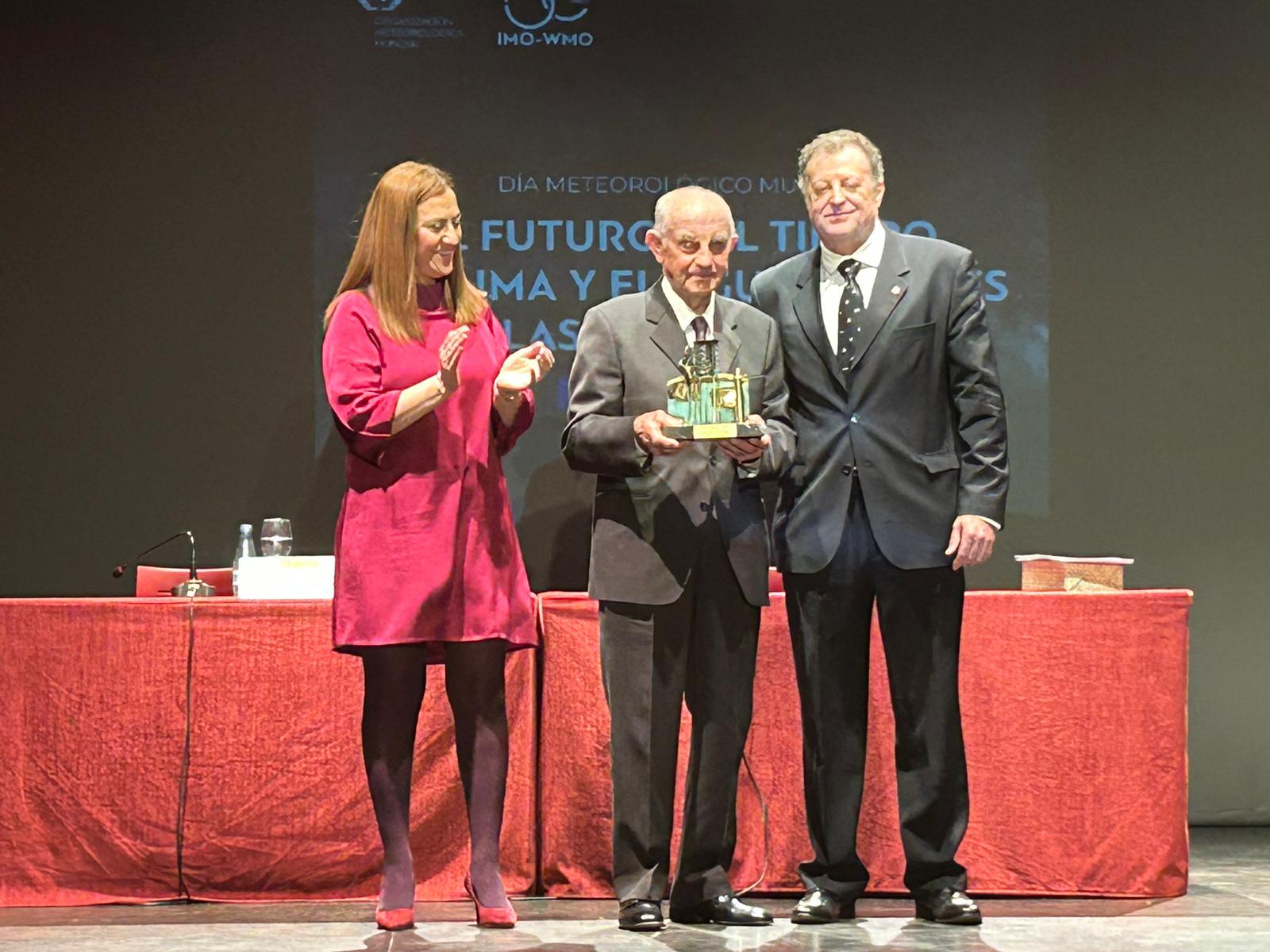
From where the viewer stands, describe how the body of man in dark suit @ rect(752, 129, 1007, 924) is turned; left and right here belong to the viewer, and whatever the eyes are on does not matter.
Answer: facing the viewer

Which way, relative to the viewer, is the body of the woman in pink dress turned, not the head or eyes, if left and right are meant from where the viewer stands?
facing the viewer and to the right of the viewer

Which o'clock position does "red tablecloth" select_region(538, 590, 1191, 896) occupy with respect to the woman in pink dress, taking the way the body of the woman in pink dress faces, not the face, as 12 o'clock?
The red tablecloth is roughly at 10 o'clock from the woman in pink dress.

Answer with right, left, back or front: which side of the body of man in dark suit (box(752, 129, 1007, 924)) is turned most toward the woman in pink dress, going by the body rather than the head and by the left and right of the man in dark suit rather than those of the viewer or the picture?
right

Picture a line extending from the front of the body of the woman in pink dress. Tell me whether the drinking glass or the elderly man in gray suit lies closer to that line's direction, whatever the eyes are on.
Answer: the elderly man in gray suit

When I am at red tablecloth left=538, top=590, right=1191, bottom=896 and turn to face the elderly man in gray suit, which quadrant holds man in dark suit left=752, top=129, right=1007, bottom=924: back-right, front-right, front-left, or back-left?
front-left

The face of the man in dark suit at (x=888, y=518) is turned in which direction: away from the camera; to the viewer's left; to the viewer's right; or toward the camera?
toward the camera

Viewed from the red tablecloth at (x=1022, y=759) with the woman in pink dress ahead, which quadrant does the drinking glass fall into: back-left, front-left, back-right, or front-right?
front-right

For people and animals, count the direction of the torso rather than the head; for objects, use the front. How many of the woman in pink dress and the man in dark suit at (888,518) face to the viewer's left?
0
